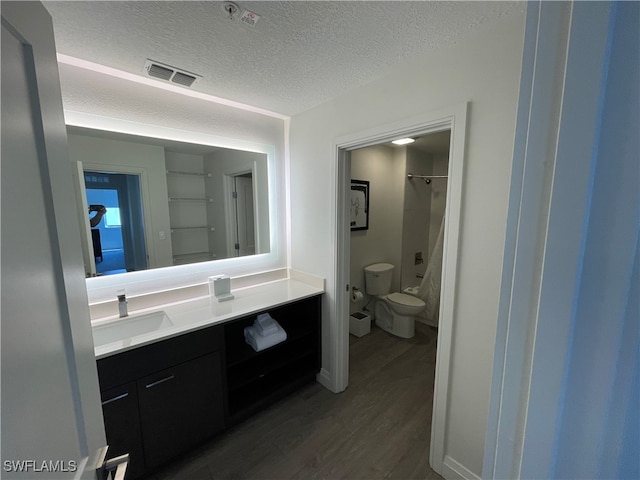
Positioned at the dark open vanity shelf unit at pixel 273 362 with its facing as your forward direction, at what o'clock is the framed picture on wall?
The framed picture on wall is roughly at 9 o'clock from the dark open vanity shelf unit.

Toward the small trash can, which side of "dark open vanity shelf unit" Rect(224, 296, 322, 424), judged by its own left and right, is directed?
left

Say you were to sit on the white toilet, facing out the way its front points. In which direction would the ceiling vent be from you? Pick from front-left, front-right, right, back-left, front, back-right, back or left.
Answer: right

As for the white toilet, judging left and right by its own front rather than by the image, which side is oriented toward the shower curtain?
left

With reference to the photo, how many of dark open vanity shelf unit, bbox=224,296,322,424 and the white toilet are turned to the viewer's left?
0

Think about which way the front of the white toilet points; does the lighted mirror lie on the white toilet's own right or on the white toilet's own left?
on the white toilet's own right
